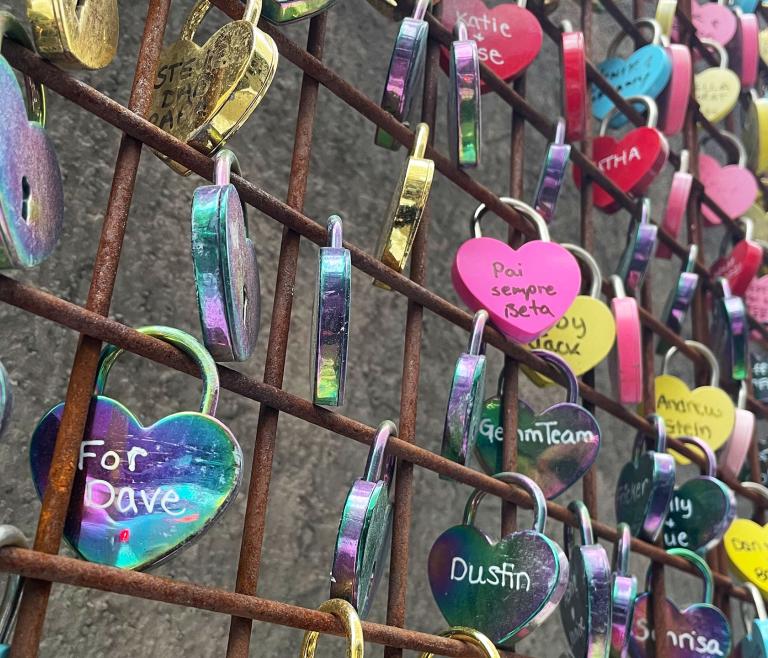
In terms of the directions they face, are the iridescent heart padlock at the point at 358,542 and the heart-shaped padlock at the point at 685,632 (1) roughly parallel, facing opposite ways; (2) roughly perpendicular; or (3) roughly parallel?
roughly perpendicular

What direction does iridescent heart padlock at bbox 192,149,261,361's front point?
to the viewer's right

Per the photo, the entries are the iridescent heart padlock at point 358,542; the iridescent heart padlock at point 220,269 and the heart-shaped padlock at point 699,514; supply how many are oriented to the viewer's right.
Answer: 2

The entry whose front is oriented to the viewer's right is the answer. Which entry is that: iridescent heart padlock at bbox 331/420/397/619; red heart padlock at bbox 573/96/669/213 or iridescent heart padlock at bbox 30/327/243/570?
iridescent heart padlock at bbox 331/420/397/619

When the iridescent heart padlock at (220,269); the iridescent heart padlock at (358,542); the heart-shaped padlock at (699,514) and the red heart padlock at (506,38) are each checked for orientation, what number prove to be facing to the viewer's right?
2
